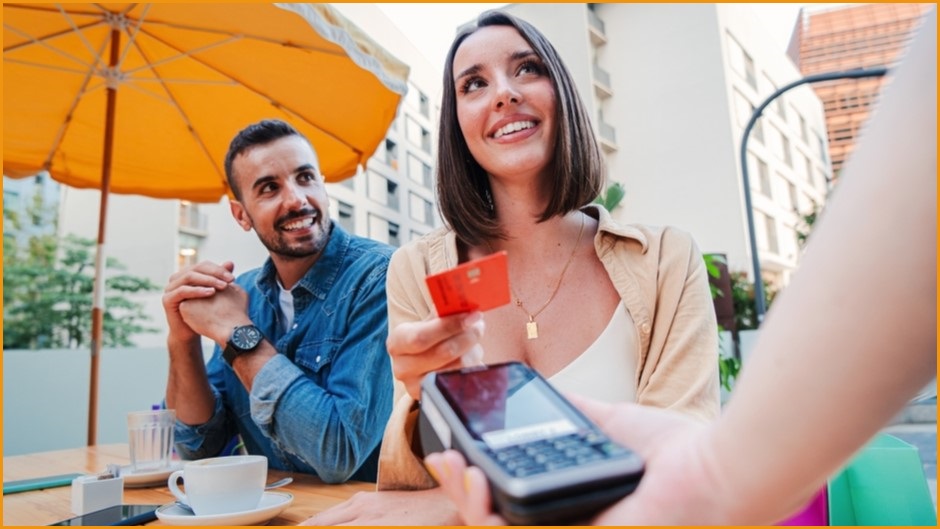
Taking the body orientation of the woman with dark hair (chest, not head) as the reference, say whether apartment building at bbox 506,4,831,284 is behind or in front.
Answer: behind

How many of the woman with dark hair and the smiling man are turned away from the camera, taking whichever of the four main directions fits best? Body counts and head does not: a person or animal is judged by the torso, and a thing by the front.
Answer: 0

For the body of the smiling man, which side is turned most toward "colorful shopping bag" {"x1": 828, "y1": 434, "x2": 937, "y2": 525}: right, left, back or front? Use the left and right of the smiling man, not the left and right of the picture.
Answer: left

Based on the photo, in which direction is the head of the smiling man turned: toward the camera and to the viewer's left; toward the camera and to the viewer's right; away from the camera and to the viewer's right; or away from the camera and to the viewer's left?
toward the camera and to the viewer's right

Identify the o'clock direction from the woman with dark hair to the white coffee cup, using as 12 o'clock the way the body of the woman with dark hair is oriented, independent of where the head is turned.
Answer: The white coffee cup is roughly at 2 o'clock from the woman with dark hair.

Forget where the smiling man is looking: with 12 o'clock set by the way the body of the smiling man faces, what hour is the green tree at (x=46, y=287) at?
The green tree is roughly at 4 o'clock from the smiling man.

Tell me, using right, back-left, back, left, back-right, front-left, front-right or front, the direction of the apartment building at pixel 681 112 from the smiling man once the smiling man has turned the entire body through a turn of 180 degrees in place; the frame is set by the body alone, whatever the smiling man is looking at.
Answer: front

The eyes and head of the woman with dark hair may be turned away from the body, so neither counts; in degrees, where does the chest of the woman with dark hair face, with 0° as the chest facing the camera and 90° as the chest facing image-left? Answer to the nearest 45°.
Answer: approximately 0°

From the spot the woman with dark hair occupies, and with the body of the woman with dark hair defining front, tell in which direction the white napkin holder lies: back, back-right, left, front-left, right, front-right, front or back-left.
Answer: right
